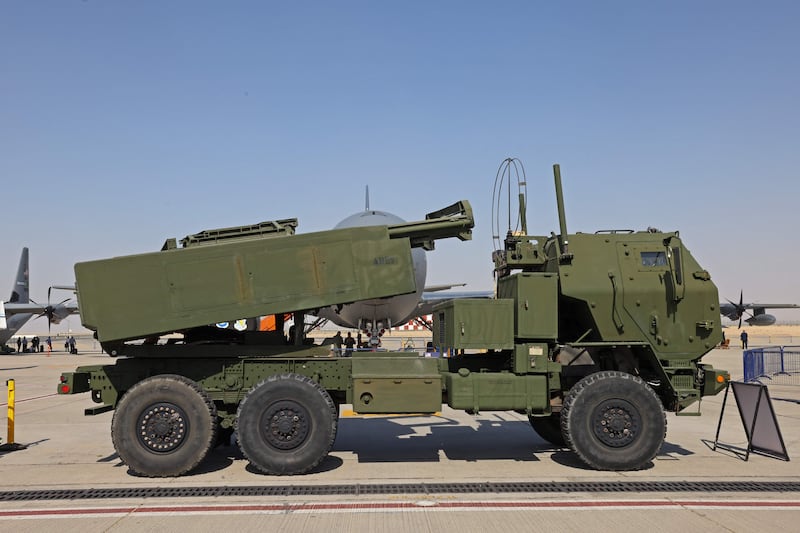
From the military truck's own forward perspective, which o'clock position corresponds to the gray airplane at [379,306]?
The gray airplane is roughly at 9 o'clock from the military truck.

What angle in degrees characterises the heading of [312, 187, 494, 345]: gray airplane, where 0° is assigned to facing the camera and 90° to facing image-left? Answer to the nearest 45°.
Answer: approximately 0°

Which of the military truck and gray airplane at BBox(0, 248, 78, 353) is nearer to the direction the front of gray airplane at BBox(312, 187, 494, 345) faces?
the military truck

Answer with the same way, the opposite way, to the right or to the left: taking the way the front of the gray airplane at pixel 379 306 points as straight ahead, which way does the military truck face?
to the left

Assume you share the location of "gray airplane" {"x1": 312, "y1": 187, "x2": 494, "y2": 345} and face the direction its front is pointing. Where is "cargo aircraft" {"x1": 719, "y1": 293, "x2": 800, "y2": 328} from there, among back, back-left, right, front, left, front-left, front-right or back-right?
back-left

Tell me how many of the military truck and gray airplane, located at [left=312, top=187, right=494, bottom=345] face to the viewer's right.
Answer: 1

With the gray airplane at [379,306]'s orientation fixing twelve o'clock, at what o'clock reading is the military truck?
The military truck is roughly at 12 o'clock from the gray airplane.

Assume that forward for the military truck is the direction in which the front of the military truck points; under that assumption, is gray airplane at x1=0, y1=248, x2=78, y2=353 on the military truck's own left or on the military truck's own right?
on the military truck's own left

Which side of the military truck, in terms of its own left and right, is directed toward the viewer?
right

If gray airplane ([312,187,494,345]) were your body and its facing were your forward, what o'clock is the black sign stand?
The black sign stand is roughly at 11 o'clock from the gray airplane.
